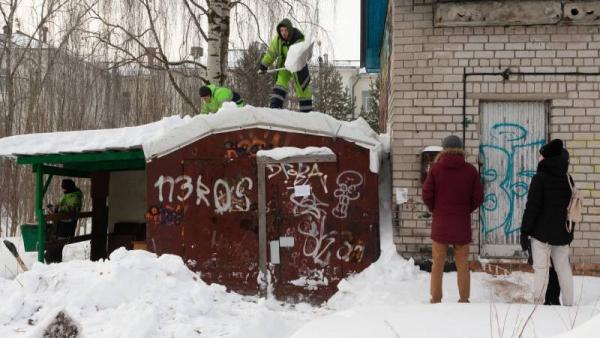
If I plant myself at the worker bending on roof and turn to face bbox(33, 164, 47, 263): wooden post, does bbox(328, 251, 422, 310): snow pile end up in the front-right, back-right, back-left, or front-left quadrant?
back-left

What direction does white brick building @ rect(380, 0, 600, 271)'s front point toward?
toward the camera

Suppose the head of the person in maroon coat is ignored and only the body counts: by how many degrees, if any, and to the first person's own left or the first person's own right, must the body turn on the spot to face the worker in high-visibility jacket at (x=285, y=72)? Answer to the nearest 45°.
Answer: approximately 45° to the first person's own left

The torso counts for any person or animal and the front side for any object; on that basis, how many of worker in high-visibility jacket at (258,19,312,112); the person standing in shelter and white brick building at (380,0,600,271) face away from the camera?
0

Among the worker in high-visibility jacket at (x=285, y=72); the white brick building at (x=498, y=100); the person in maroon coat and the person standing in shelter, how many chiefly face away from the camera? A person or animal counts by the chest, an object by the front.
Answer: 1

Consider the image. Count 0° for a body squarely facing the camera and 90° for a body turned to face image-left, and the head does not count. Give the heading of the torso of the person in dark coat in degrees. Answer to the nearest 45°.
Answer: approximately 135°

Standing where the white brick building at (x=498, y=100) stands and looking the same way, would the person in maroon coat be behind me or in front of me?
in front

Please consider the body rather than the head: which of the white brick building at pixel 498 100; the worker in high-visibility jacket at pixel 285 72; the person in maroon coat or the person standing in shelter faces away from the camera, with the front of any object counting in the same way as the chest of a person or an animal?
the person in maroon coat

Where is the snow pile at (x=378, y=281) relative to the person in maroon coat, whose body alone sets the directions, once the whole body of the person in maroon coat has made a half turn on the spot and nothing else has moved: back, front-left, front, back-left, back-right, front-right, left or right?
back-right

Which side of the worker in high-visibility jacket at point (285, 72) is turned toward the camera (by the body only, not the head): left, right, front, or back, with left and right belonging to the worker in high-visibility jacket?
front

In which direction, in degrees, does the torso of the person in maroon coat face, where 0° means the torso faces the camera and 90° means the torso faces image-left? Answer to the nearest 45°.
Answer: approximately 180°

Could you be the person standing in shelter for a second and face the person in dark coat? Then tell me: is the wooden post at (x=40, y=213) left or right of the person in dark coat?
right
